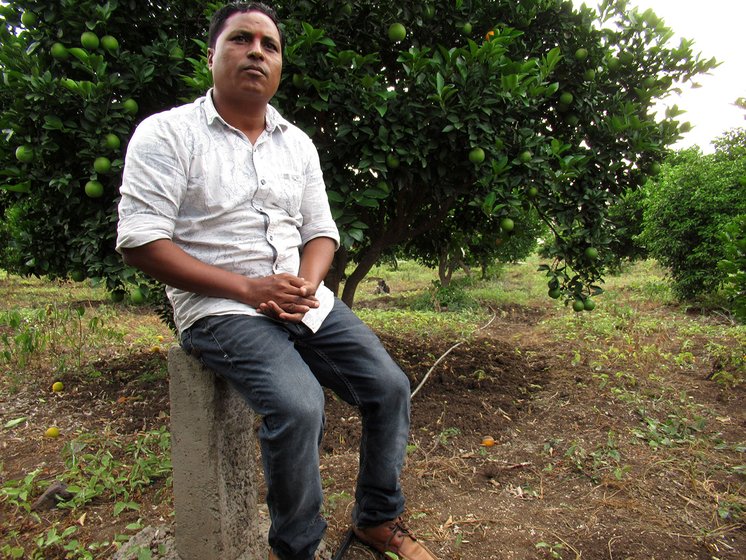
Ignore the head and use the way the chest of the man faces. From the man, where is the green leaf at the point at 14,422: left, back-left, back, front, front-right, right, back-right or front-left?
back

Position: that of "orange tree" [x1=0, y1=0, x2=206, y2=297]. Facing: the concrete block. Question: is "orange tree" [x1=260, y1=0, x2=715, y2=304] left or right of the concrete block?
left

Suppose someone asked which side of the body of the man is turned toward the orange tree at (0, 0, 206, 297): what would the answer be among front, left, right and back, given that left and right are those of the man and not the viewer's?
back

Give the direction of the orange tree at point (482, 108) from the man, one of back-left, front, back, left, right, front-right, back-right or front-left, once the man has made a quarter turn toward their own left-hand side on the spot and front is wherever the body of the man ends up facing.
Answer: front

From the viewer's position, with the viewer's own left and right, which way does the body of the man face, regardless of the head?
facing the viewer and to the right of the viewer
